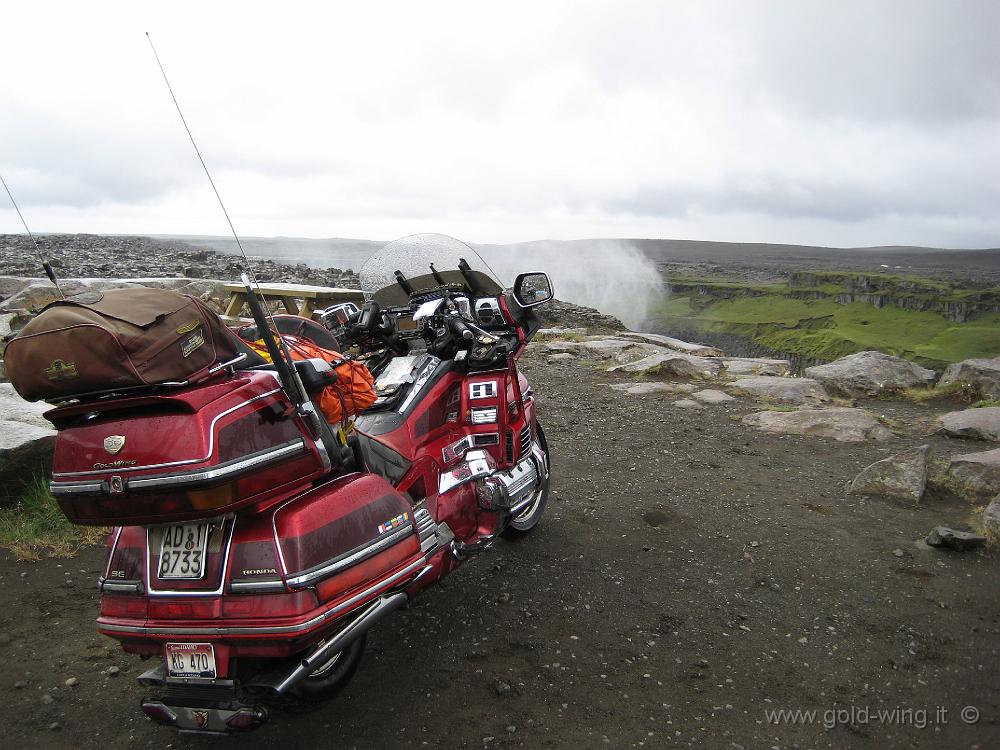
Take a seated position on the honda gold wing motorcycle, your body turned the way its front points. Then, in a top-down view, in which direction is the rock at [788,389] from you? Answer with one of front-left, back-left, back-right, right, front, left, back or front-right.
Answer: front

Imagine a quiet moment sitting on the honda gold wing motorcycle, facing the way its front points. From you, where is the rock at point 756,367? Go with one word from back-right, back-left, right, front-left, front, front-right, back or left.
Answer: front

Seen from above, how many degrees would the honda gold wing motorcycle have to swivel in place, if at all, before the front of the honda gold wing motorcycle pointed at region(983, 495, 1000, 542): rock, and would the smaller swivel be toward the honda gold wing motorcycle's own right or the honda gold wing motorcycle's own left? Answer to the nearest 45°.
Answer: approximately 45° to the honda gold wing motorcycle's own right

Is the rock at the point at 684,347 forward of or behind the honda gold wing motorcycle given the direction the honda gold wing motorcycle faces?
forward

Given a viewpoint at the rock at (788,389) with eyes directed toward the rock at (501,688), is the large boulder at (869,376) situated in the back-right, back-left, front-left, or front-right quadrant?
back-left

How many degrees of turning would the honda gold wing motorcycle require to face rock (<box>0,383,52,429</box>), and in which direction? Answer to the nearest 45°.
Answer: approximately 90° to its left

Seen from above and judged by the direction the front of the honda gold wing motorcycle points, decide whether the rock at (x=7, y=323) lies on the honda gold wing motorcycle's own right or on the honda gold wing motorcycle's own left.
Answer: on the honda gold wing motorcycle's own left

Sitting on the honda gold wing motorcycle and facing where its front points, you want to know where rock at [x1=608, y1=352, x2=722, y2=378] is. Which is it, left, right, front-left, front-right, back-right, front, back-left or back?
front

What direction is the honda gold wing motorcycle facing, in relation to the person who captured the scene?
facing away from the viewer and to the right of the viewer

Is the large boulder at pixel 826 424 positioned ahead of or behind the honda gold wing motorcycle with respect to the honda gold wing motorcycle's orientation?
ahead

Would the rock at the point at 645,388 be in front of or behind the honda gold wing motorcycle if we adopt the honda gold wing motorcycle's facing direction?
in front
